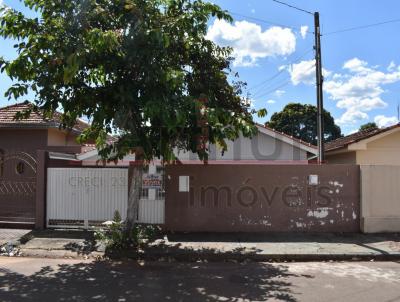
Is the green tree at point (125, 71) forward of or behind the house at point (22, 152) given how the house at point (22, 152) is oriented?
forward

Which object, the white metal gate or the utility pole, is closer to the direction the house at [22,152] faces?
the white metal gate

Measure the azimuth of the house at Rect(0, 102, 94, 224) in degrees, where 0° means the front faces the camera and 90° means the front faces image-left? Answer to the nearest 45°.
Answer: approximately 0°

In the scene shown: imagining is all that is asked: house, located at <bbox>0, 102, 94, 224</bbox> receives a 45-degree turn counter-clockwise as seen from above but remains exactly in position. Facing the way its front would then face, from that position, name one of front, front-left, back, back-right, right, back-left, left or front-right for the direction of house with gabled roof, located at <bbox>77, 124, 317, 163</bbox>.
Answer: front-left

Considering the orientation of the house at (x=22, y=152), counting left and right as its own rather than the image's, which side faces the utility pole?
left

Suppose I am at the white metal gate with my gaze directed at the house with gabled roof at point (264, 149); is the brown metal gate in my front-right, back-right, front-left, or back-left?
back-left

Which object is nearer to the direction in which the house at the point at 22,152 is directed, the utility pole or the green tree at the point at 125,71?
the green tree

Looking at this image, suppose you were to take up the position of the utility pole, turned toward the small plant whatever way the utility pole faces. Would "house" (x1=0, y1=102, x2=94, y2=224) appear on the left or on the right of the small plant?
right

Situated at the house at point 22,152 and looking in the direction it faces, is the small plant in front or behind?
in front
